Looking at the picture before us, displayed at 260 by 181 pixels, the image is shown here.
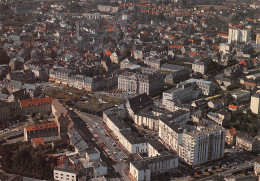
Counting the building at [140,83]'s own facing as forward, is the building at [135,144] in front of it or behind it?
in front

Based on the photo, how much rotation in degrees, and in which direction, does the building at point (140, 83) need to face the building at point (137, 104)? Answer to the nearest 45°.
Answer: approximately 45° to its left

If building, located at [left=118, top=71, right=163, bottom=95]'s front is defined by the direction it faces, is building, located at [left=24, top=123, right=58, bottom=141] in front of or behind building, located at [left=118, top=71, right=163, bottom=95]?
in front

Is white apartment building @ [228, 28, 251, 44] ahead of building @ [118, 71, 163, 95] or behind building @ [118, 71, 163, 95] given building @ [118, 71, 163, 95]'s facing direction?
behind

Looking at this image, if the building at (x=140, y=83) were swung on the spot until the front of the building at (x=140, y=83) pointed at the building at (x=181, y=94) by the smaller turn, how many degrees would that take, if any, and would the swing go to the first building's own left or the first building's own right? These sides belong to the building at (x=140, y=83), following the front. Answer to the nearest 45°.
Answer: approximately 90° to the first building's own left

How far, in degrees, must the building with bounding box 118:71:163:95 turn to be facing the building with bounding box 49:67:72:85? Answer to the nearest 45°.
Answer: approximately 45° to its right

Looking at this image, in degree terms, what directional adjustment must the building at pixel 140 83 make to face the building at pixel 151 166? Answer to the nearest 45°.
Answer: approximately 45° to its left

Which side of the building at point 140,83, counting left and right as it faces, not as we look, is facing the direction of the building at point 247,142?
left

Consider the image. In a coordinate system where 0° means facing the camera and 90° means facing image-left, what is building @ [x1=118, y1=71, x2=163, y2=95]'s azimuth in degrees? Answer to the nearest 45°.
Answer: approximately 45°

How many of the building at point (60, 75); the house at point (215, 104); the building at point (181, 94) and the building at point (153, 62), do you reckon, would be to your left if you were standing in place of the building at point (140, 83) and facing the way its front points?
2

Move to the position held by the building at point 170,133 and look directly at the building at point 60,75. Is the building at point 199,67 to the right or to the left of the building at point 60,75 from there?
right

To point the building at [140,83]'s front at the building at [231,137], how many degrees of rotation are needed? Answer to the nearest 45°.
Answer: approximately 90° to its left

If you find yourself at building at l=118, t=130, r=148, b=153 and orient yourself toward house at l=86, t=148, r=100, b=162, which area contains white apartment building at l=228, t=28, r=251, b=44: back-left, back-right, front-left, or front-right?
back-right

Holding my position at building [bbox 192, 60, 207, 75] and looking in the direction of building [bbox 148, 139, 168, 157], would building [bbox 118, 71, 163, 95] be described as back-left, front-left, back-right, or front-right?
front-right
